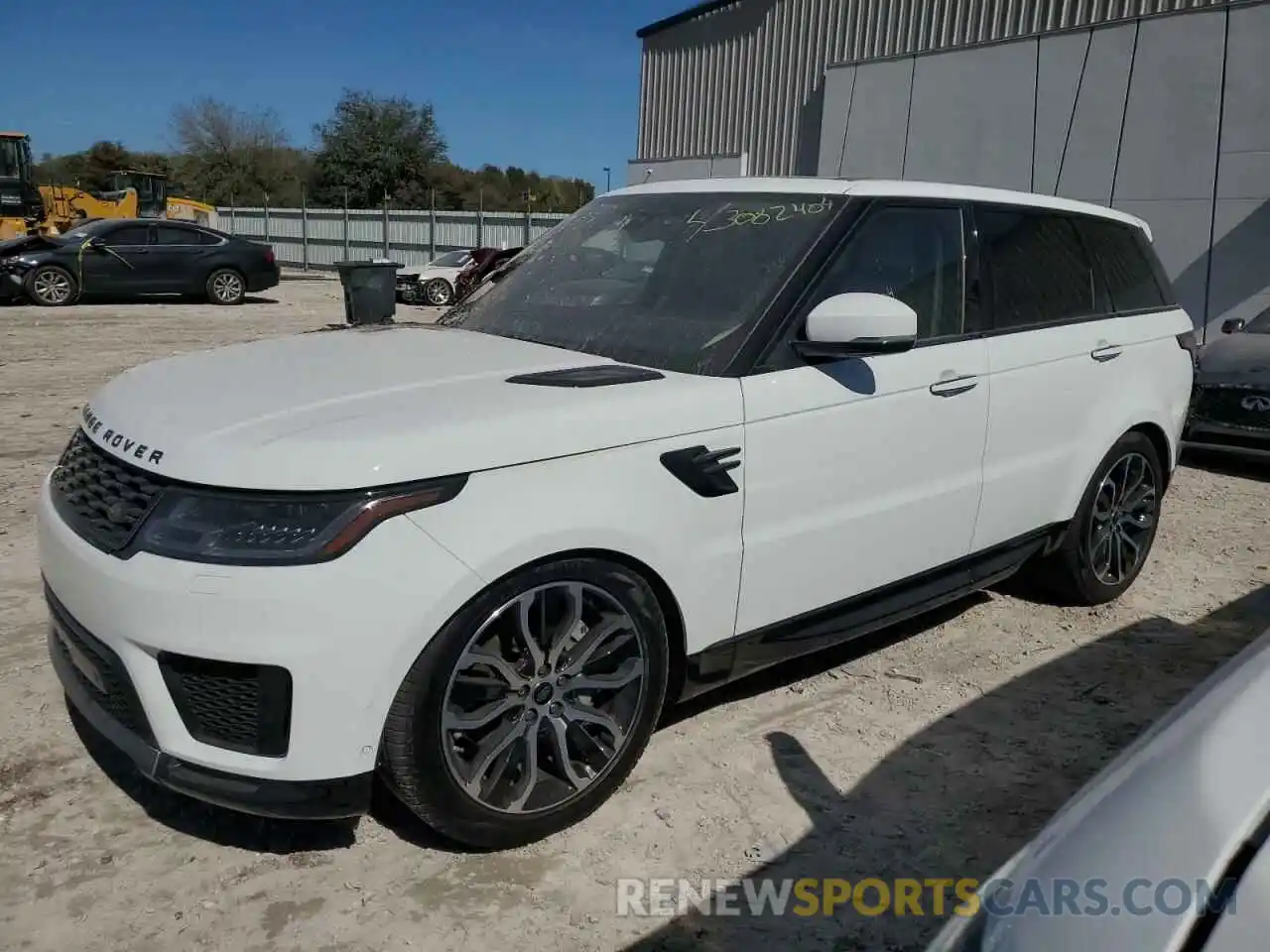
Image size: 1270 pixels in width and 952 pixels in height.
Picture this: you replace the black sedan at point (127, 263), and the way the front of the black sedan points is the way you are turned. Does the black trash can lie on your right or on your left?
on your left

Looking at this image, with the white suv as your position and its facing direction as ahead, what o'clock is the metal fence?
The metal fence is roughly at 4 o'clock from the white suv.

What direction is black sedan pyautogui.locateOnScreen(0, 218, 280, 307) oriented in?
to the viewer's left

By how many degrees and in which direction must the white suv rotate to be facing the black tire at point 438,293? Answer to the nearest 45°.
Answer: approximately 135° to its right

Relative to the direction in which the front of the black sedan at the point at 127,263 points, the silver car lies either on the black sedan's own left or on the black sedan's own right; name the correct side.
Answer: on the black sedan's own left

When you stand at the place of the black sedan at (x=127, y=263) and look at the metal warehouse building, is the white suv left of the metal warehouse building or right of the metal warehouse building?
right

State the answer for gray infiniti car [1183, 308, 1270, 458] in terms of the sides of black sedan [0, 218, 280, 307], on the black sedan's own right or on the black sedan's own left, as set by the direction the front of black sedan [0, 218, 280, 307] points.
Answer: on the black sedan's own left

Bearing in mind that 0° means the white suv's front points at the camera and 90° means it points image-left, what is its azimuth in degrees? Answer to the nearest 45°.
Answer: approximately 45°

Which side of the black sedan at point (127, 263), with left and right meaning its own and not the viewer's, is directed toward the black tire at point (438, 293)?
back
